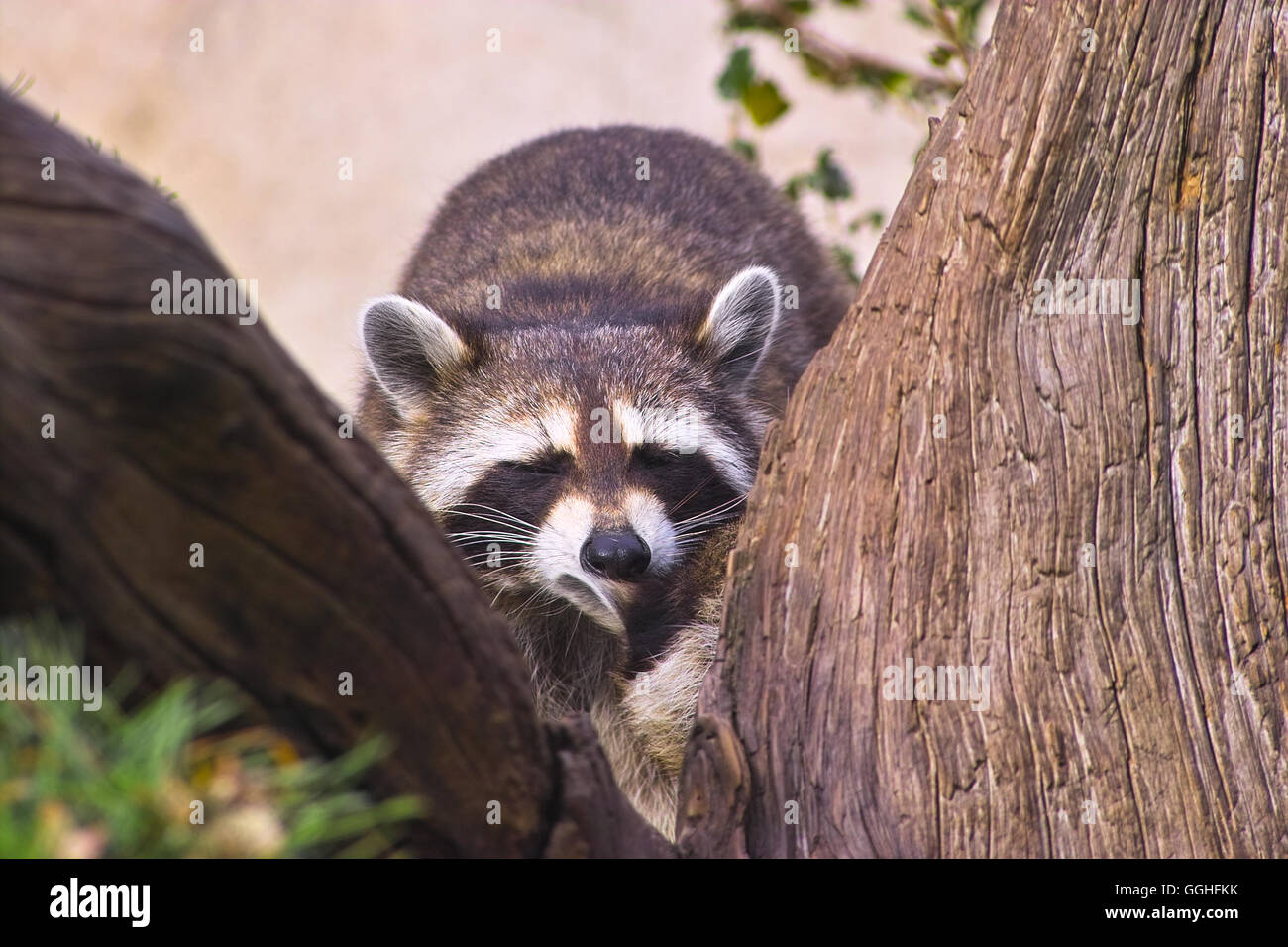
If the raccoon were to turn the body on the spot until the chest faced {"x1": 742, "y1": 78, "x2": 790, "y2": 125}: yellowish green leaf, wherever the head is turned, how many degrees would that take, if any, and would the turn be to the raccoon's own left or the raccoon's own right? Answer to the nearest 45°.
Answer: approximately 135° to the raccoon's own left

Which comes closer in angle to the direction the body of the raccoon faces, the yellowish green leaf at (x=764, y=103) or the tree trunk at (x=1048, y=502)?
the tree trunk

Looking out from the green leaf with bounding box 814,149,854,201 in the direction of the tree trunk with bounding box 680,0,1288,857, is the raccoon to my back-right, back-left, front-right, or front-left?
front-right

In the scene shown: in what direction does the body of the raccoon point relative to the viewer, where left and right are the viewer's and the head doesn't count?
facing the viewer

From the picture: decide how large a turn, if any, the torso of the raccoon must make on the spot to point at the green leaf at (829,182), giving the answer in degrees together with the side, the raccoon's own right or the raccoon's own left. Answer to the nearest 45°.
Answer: approximately 135° to the raccoon's own left

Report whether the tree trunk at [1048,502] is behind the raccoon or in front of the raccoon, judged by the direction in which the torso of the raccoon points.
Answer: in front
